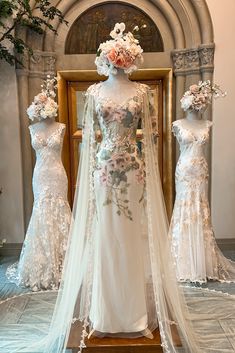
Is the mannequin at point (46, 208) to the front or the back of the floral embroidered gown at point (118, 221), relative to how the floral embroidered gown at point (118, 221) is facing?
to the back

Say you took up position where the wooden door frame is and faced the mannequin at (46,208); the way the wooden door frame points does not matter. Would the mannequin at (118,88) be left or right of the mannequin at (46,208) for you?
left

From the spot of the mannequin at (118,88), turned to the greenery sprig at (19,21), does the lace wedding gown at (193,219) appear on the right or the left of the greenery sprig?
right

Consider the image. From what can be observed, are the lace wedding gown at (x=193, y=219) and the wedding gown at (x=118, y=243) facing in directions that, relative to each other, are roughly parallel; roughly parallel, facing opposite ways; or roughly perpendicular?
roughly parallel

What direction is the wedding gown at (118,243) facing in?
toward the camera

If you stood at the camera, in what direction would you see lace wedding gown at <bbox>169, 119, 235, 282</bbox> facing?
facing the viewer

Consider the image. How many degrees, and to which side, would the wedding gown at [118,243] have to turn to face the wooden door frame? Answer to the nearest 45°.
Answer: approximately 180°

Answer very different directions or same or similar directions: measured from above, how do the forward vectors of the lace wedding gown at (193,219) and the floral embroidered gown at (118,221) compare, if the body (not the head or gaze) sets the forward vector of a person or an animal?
same or similar directions

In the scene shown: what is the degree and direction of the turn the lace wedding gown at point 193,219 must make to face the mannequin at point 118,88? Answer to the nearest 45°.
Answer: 0° — it already faces it

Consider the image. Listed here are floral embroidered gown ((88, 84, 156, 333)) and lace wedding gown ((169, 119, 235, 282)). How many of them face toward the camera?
2

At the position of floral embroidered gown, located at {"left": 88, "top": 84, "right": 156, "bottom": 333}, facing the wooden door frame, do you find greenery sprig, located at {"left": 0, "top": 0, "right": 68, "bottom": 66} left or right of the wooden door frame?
left

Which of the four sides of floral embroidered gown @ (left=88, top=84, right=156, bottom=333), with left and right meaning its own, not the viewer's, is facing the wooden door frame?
back
